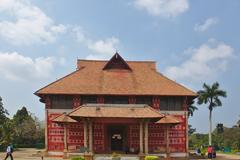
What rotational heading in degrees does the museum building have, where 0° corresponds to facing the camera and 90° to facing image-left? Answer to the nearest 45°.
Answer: approximately 0°
